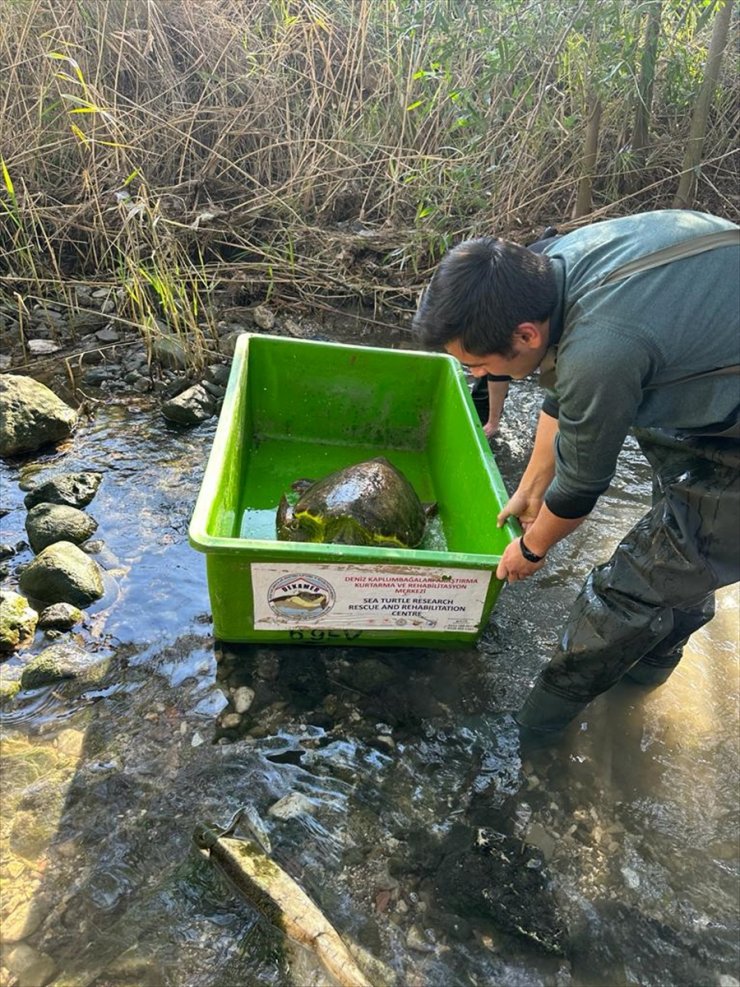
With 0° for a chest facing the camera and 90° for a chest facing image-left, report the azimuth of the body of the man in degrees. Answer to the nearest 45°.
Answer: approximately 90°

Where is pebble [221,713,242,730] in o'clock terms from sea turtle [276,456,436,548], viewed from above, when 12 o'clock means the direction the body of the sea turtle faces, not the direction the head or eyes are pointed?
The pebble is roughly at 10 o'clock from the sea turtle.

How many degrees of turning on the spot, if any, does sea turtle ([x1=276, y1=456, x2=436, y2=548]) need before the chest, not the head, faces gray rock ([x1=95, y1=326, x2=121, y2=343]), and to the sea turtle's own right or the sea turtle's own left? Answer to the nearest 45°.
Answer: approximately 45° to the sea turtle's own right

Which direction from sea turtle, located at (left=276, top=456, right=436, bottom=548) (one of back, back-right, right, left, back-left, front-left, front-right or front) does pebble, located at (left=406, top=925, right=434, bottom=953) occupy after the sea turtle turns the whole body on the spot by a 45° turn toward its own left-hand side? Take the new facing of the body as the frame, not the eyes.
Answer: front-left

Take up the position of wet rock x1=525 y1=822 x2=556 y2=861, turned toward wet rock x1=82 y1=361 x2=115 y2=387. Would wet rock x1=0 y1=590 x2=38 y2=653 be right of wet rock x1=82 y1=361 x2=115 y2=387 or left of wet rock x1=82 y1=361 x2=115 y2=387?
left

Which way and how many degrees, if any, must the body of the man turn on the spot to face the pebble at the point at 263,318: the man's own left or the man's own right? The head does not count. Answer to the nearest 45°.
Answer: approximately 45° to the man's own right

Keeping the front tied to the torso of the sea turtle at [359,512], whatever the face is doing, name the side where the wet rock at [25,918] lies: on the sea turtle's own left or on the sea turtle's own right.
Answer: on the sea turtle's own left

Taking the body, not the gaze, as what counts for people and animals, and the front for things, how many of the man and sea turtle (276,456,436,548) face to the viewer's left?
2

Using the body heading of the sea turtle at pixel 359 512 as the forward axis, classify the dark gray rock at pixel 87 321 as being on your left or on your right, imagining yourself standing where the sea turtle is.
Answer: on your right

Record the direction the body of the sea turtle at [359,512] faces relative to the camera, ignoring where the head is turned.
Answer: to the viewer's left
